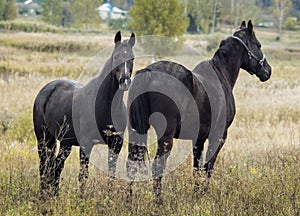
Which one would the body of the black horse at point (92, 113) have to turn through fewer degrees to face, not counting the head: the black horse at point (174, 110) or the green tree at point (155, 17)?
the black horse

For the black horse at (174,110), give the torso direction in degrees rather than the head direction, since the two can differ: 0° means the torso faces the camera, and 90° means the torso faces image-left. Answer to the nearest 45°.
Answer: approximately 225°

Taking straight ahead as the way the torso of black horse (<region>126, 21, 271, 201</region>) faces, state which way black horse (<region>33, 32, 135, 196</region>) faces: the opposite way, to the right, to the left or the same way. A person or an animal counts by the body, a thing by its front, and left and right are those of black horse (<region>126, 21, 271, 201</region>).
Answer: to the right

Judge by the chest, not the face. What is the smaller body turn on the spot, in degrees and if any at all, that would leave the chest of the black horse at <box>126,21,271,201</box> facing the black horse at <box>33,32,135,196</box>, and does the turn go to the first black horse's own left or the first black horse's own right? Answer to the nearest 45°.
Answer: approximately 135° to the first black horse's own left

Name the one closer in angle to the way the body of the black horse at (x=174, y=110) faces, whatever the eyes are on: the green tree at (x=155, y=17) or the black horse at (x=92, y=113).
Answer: the green tree

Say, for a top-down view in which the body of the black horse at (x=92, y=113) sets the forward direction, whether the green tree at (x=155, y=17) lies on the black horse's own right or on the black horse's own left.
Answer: on the black horse's own left

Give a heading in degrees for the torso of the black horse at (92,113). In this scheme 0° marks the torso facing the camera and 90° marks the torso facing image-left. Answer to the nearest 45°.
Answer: approximately 315°
